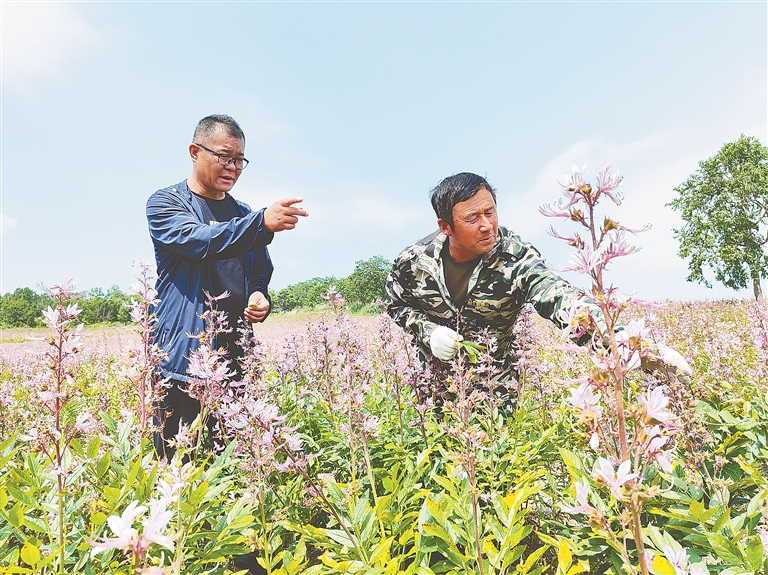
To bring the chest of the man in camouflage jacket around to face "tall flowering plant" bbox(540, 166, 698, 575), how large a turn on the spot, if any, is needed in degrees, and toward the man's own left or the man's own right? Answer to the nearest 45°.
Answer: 0° — they already face it

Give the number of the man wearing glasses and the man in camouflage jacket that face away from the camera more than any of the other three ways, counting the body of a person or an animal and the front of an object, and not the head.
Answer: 0

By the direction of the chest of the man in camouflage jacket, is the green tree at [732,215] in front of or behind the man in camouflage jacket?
behind

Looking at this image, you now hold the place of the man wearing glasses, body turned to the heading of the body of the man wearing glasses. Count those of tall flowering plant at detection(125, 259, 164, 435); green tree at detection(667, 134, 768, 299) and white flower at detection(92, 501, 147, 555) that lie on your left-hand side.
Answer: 1

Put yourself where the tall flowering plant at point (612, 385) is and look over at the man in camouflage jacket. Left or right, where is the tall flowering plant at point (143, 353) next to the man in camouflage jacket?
left

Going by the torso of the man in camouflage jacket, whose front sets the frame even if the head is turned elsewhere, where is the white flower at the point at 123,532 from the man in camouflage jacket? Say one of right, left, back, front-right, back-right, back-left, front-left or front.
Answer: front

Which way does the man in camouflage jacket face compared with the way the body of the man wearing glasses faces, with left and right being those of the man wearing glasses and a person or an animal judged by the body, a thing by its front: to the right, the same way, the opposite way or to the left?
the same way

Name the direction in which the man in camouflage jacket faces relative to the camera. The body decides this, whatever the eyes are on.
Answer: toward the camera

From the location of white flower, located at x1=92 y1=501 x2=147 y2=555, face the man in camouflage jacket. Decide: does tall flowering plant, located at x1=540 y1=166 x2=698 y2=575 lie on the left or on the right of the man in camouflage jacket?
right

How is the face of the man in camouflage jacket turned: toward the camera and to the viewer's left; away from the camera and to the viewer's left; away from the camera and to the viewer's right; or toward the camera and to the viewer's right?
toward the camera and to the viewer's right

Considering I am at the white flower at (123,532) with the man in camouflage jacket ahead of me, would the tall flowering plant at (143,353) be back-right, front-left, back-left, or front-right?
front-left

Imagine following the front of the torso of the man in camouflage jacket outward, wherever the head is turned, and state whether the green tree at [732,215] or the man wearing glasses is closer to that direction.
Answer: the man wearing glasses

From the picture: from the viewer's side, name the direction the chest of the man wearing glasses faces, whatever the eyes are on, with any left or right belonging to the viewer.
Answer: facing the viewer and to the right of the viewer

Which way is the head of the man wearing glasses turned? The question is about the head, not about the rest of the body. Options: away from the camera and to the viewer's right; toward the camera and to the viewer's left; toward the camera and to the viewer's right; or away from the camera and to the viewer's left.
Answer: toward the camera and to the viewer's right
